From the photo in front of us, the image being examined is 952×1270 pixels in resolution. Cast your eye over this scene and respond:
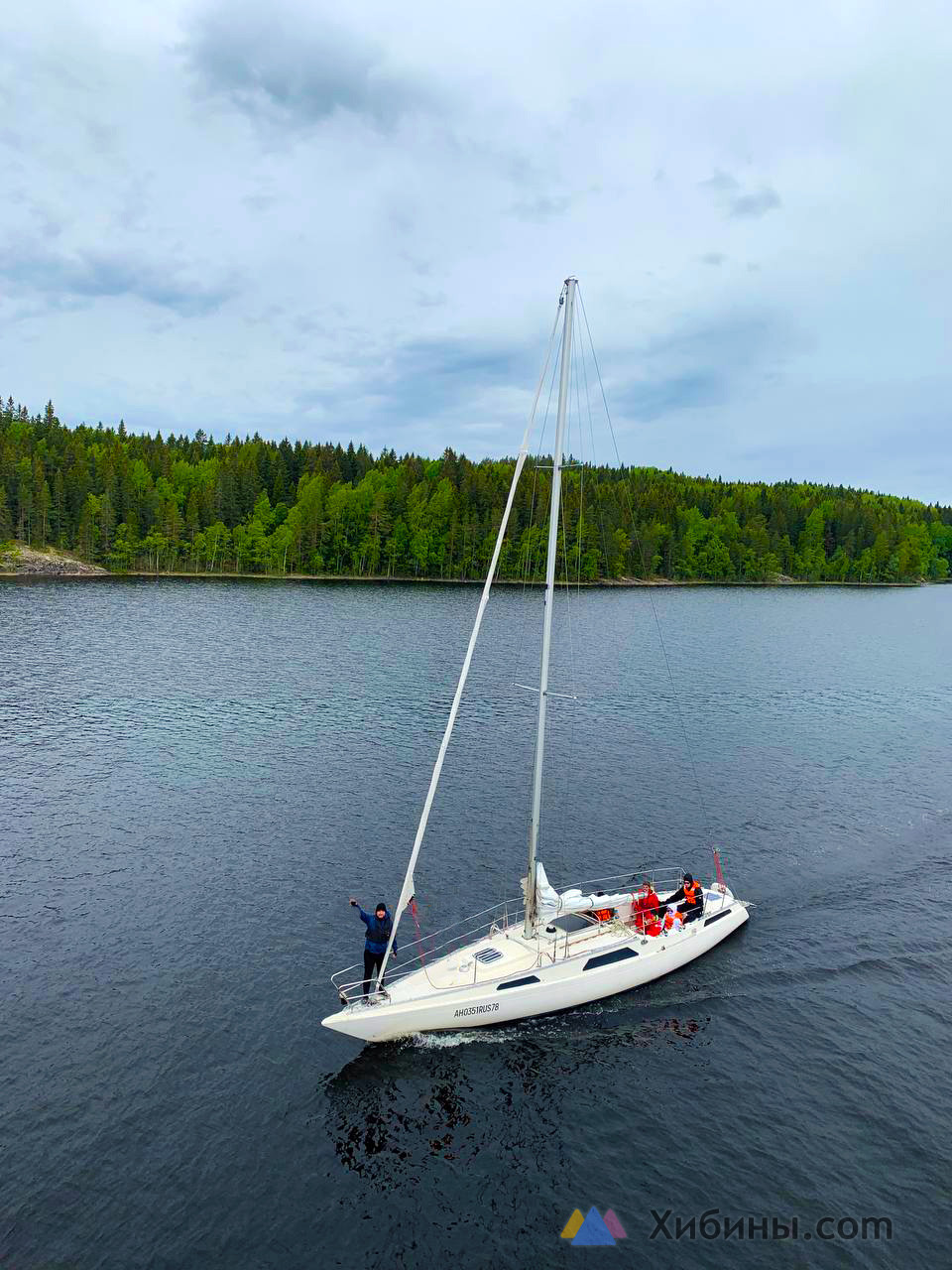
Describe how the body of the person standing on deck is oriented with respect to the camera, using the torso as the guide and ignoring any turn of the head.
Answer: toward the camera

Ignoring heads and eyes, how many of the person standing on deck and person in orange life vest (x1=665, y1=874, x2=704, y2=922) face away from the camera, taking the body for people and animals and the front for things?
0

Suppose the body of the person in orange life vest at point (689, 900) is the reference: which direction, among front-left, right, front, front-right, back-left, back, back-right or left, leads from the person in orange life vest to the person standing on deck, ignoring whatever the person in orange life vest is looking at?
front

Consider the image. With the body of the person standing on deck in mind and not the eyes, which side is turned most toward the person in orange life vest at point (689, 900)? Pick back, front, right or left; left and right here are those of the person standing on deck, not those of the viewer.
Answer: left

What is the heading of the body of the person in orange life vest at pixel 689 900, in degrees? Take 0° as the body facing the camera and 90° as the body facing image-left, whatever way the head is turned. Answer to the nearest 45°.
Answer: approximately 45°

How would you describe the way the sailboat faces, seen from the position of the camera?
facing the viewer and to the left of the viewer
